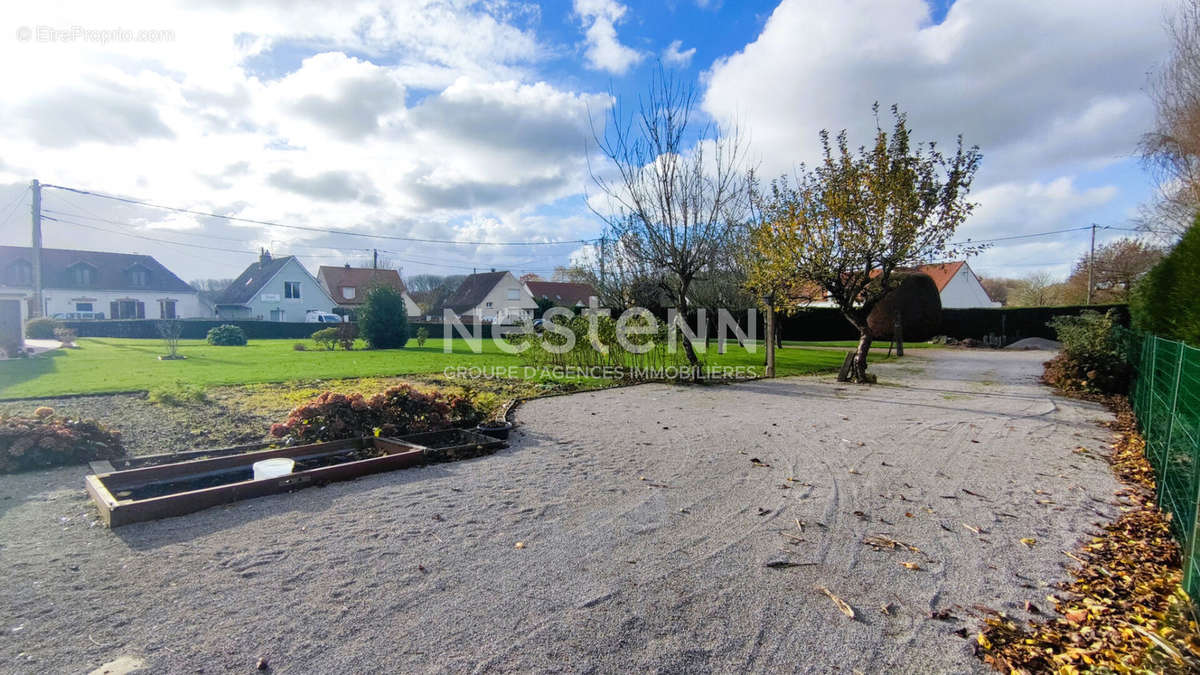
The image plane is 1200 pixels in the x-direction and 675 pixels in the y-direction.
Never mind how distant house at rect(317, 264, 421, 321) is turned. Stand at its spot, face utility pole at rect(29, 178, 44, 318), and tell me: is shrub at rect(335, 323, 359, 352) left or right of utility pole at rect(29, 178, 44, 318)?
left

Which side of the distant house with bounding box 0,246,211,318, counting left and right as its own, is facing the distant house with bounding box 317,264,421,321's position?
left

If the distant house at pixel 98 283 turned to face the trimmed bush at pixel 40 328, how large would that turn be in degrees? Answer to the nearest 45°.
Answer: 0° — it already faces it

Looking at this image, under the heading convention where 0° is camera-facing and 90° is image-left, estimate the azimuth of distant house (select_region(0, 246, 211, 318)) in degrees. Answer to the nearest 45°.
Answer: approximately 0°

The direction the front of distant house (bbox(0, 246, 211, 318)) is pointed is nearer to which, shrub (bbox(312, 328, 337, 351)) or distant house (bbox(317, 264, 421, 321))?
the shrub

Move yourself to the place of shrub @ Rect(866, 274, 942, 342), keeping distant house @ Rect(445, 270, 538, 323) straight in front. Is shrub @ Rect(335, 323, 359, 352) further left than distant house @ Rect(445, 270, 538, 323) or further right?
left

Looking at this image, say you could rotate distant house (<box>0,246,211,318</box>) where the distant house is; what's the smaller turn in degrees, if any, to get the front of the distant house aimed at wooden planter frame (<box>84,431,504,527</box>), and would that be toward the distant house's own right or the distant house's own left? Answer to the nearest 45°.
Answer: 0° — it already faces it

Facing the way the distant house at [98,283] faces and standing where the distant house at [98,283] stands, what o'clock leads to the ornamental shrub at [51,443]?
The ornamental shrub is roughly at 12 o'clock from the distant house.
